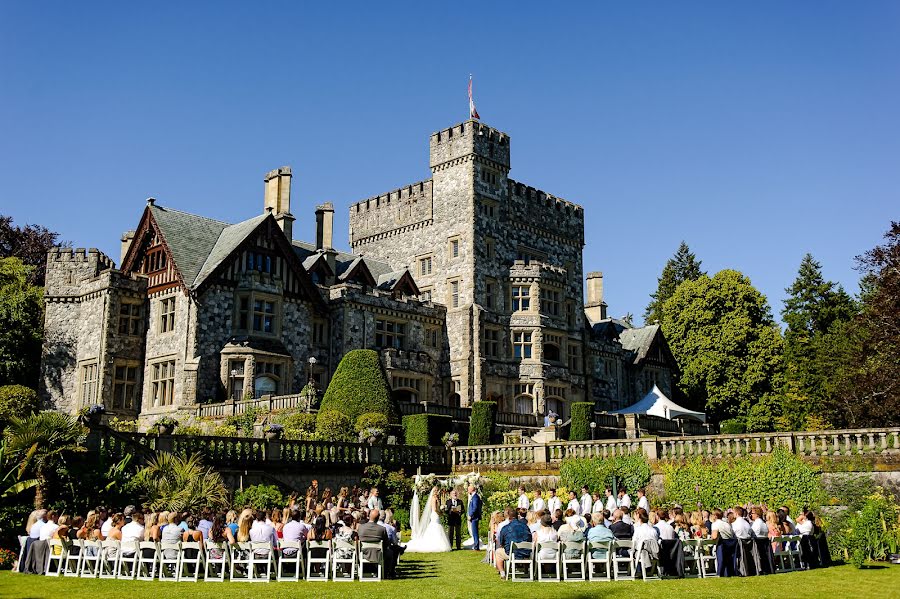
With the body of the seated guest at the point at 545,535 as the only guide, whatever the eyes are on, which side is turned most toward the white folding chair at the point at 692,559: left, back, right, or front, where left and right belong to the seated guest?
right

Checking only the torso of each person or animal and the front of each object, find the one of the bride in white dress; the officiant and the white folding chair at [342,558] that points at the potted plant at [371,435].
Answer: the white folding chair

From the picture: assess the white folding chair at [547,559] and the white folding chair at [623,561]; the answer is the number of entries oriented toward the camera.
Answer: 0

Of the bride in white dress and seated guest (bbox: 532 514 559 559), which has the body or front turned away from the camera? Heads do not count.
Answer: the seated guest

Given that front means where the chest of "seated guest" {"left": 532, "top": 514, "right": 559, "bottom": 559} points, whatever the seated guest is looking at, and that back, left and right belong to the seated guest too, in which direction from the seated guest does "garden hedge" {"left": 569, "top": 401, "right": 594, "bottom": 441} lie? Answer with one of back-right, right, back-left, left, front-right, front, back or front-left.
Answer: front

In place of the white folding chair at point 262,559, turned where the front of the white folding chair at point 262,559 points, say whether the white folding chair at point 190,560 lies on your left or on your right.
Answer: on your left

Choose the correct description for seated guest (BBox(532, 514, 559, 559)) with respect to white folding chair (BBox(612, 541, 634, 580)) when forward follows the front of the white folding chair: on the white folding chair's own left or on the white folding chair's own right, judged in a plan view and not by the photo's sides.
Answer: on the white folding chair's own left

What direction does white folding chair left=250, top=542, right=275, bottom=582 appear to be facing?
away from the camera

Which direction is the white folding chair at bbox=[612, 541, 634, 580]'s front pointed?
away from the camera

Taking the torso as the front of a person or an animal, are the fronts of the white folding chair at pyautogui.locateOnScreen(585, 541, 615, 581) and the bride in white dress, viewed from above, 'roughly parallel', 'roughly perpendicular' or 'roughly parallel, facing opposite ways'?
roughly perpendicular

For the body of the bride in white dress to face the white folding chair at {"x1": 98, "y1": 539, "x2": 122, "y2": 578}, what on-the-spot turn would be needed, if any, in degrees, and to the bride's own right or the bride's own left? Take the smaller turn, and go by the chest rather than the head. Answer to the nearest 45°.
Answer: approximately 135° to the bride's own right

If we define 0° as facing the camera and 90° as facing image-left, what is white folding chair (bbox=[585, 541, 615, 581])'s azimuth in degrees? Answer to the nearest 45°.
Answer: approximately 180°

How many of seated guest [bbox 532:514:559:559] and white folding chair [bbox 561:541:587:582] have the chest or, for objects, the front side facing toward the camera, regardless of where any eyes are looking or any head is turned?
0

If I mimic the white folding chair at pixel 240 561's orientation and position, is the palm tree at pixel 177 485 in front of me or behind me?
in front

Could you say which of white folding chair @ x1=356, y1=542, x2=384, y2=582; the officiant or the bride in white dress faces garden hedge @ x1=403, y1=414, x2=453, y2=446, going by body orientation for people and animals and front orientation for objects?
the white folding chair

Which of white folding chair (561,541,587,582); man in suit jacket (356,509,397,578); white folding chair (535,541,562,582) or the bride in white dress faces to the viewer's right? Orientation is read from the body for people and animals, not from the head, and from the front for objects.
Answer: the bride in white dress
